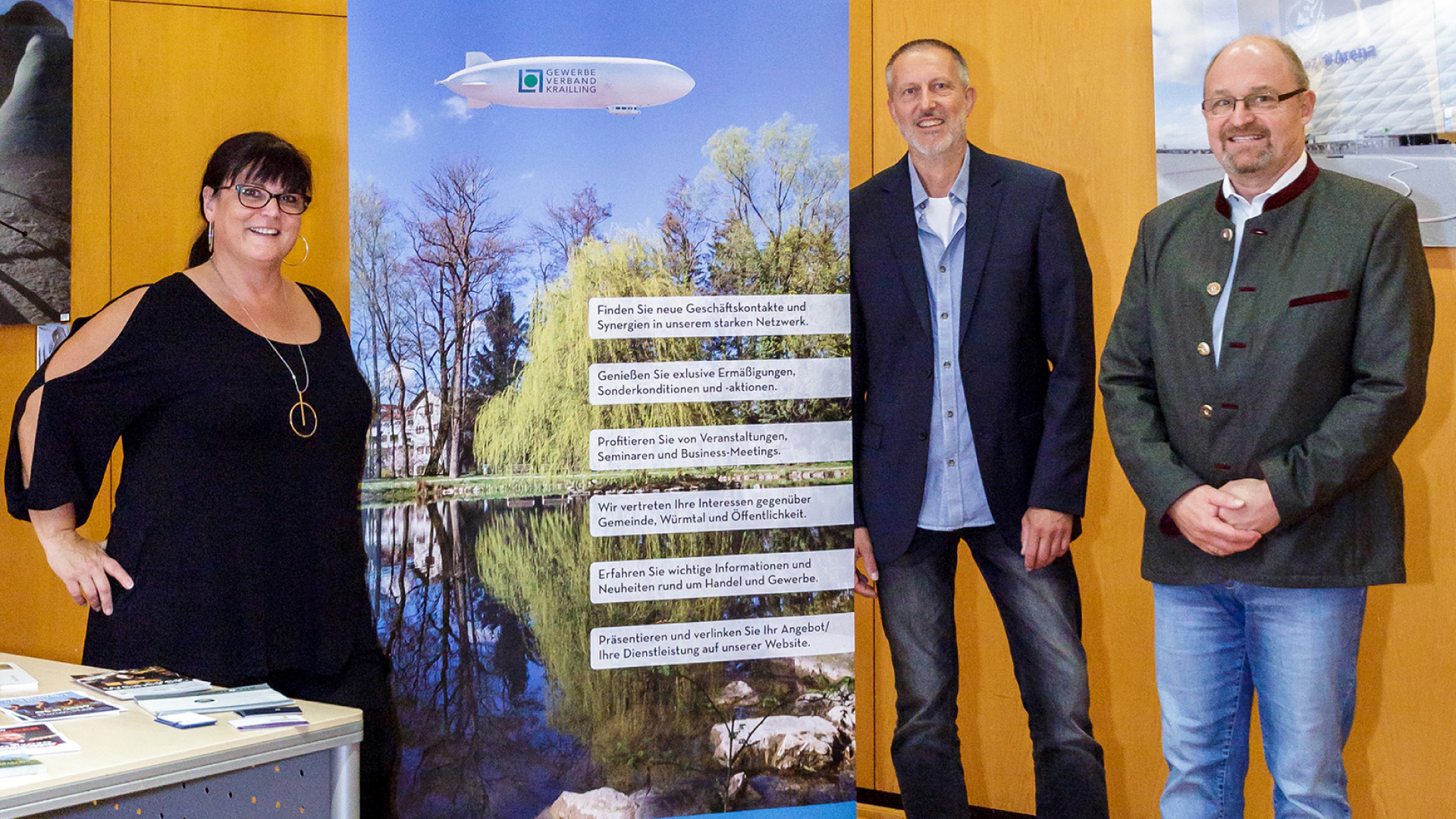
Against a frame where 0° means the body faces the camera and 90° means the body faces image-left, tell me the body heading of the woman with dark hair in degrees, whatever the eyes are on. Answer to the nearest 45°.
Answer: approximately 315°

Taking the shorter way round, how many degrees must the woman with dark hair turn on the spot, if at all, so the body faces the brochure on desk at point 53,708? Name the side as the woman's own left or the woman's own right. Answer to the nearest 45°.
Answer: approximately 90° to the woman's own right

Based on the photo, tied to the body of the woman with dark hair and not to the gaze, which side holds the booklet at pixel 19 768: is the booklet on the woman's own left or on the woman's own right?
on the woman's own right

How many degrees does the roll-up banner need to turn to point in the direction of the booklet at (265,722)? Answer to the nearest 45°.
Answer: approximately 45° to its right

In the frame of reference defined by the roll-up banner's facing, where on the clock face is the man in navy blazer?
The man in navy blazer is roughly at 9 o'clock from the roll-up banner.

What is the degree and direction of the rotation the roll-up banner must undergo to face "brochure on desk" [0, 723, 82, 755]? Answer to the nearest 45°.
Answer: approximately 45° to its right

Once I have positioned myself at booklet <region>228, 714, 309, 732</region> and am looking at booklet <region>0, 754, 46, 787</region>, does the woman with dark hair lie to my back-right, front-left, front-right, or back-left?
back-right
